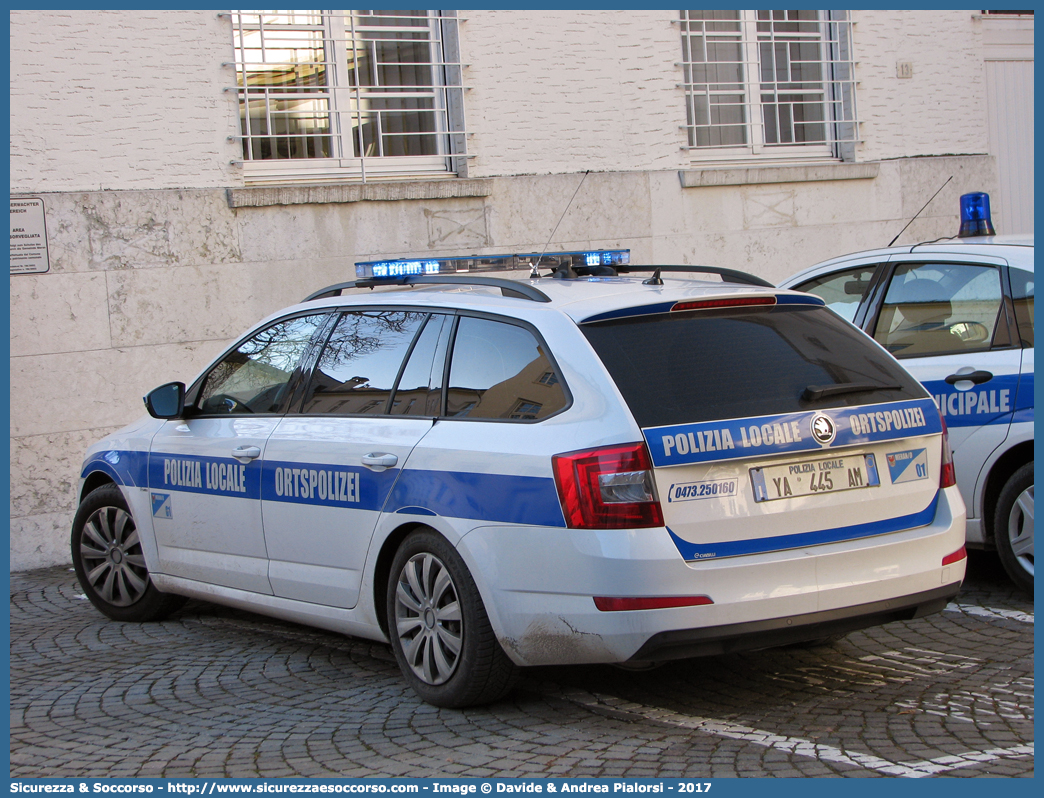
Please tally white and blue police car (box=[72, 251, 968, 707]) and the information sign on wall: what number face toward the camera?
1

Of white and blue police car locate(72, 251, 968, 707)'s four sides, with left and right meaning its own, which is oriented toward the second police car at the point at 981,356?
right

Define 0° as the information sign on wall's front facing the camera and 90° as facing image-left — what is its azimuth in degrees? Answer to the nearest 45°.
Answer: approximately 0°

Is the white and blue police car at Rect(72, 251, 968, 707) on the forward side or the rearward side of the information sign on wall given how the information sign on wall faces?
on the forward side

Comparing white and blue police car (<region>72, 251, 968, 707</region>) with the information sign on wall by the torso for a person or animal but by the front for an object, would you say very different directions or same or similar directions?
very different directions

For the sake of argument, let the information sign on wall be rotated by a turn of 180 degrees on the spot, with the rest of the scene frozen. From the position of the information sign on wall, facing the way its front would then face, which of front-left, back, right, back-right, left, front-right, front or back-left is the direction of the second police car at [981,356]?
back-right

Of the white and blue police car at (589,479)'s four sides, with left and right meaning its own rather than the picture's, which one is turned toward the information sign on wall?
front
